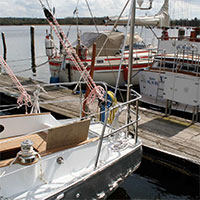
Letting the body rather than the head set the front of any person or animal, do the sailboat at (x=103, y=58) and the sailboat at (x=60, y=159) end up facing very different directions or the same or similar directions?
very different directions
